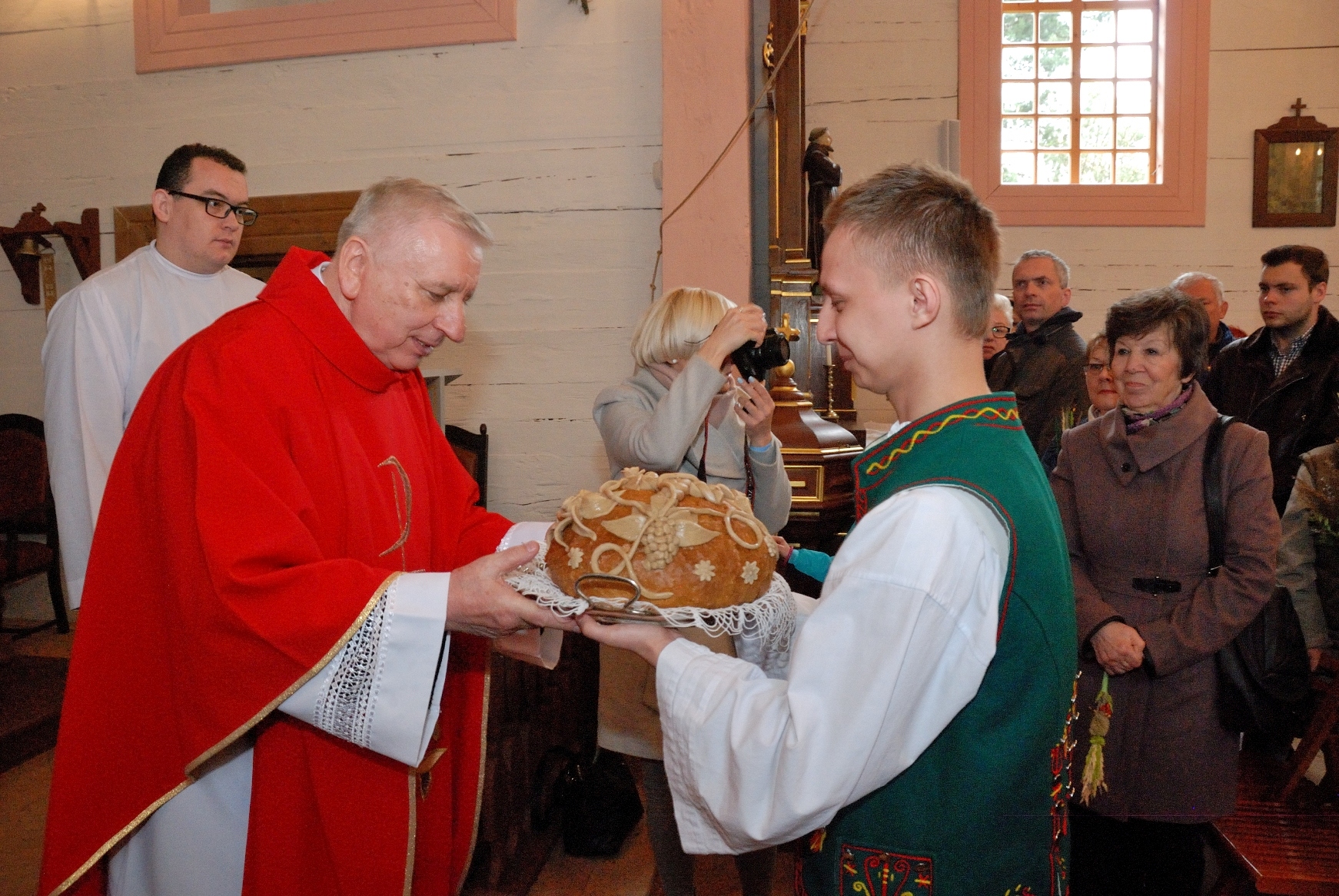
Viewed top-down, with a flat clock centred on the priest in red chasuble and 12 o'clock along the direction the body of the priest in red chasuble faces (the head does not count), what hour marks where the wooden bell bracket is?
The wooden bell bracket is roughly at 7 o'clock from the priest in red chasuble.

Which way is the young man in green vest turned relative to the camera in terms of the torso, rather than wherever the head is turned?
to the viewer's left

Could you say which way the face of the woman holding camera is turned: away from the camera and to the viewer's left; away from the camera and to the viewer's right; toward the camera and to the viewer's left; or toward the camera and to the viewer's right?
toward the camera and to the viewer's right

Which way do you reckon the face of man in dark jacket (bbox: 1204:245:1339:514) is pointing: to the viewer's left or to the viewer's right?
to the viewer's left

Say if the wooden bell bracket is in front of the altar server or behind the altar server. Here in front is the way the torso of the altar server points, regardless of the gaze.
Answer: behind

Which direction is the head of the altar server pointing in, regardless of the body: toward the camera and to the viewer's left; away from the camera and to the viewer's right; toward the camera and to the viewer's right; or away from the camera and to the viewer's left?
toward the camera and to the viewer's right

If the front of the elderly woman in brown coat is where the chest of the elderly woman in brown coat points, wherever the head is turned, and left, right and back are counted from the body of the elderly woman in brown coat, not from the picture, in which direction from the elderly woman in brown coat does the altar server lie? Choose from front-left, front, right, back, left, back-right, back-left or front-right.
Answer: front-right

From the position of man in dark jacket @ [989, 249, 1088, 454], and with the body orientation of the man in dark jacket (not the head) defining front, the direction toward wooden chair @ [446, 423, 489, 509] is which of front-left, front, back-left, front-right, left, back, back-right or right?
front-right

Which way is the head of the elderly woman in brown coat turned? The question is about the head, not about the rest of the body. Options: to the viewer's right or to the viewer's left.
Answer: to the viewer's left

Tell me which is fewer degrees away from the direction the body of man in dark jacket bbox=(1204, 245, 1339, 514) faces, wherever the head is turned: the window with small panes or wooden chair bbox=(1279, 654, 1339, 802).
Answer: the wooden chair
